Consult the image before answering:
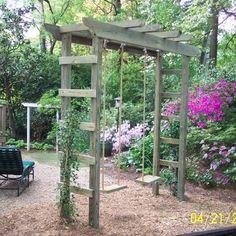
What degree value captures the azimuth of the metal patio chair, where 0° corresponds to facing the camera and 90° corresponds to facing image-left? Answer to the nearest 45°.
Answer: approximately 225°

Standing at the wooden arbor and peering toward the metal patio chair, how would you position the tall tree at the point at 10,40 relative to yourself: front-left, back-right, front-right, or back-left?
front-right

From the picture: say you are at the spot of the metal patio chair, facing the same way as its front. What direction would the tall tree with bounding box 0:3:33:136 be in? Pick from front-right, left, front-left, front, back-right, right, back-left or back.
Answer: front-left

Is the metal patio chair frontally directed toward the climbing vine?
no

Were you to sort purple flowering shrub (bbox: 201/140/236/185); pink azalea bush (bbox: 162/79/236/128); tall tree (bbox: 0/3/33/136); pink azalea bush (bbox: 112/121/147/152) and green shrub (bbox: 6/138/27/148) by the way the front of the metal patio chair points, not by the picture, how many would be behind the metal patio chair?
0

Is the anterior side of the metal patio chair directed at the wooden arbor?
no

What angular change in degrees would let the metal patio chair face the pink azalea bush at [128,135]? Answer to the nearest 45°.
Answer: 0° — it already faces it

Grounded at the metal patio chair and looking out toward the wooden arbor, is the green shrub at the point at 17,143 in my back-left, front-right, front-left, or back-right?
back-left
